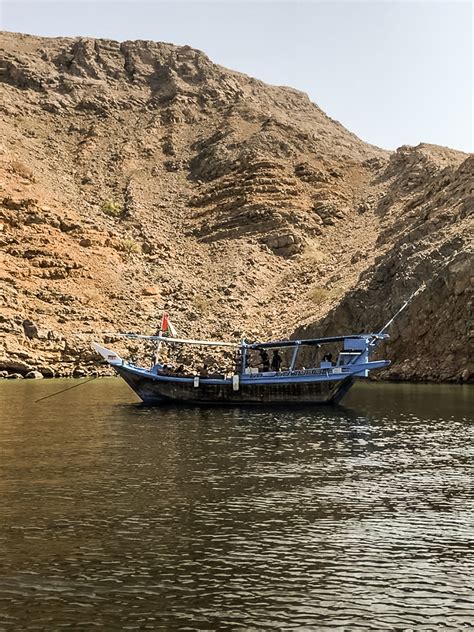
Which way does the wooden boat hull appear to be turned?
to the viewer's left
